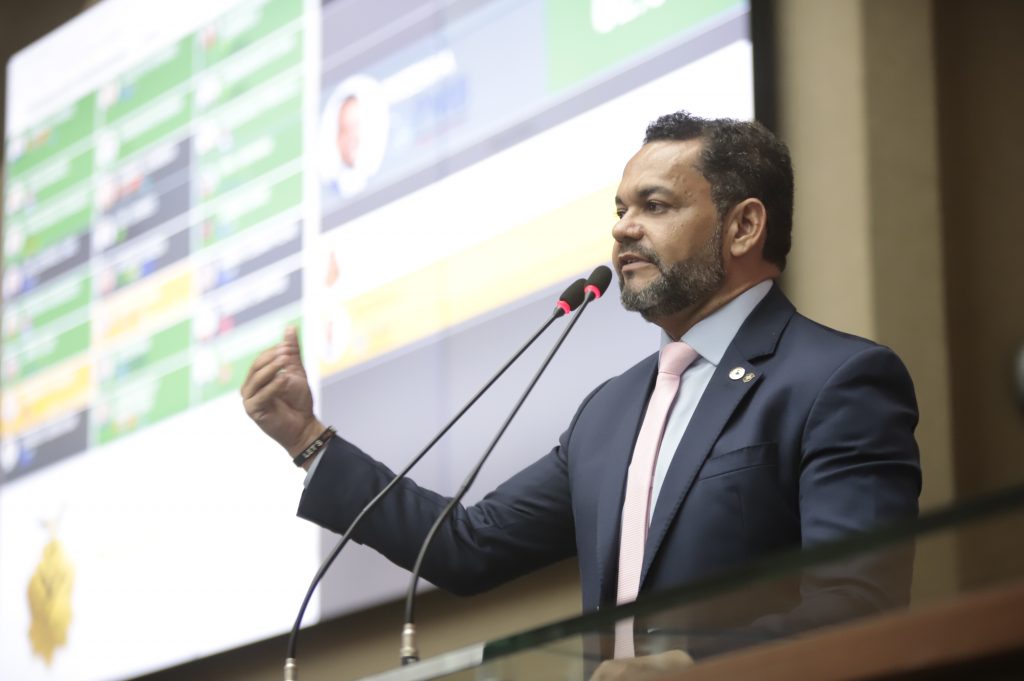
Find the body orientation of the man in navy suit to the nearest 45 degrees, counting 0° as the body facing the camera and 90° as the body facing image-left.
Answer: approximately 45°
